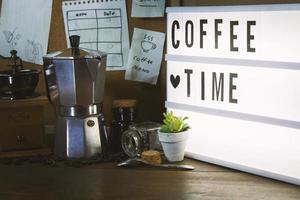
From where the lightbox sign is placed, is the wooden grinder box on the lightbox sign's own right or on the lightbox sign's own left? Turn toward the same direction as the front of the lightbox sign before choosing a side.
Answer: on the lightbox sign's own right

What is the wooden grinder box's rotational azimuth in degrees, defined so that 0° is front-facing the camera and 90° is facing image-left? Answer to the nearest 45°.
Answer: approximately 0°

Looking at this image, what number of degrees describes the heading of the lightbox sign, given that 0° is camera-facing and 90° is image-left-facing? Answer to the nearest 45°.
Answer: approximately 45°

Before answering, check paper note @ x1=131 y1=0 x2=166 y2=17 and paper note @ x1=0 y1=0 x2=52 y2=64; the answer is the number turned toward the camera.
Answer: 2

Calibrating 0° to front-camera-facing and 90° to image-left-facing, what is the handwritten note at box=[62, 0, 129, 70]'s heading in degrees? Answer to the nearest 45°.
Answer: approximately 0°

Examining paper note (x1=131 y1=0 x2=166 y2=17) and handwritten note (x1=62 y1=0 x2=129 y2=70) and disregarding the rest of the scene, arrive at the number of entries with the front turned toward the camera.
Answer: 2
